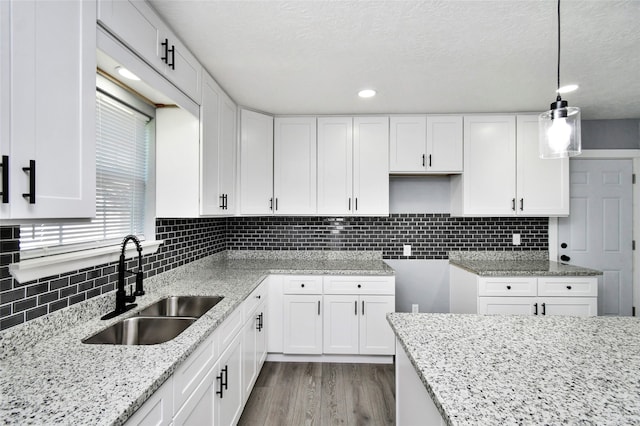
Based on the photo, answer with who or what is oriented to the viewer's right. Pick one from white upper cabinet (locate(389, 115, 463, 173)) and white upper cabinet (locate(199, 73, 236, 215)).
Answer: white upper cabinet (locate(199, 73, 236, 215))

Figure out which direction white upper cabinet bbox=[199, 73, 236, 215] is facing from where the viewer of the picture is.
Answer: facing to the right of the viewer

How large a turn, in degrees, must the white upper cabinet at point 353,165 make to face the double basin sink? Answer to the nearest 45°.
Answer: approximately 45° to its right

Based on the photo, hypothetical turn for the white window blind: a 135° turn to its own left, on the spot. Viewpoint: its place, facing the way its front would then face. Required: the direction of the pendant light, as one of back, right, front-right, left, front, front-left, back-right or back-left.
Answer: back-right

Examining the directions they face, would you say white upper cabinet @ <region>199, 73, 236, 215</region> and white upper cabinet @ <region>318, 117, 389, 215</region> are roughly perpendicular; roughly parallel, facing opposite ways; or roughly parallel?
roughly perpendicular

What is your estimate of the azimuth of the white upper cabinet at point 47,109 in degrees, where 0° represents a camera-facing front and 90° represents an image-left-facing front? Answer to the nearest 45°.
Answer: approximately 315°

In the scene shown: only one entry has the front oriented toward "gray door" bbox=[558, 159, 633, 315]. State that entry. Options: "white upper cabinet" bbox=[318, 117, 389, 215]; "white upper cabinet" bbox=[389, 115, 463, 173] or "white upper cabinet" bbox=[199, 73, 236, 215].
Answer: "white upper cabinet" bbox=[199, 73, 236, 215]

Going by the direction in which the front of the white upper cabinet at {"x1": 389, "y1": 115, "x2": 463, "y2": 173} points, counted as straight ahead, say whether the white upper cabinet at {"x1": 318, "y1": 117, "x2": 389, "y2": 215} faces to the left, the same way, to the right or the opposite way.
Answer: the same way

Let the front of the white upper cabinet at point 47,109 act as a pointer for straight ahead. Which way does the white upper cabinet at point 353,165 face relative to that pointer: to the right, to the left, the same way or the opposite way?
to the right

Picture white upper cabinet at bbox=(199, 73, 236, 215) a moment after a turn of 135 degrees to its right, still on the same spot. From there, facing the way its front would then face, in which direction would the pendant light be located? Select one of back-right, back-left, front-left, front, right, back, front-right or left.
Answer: left

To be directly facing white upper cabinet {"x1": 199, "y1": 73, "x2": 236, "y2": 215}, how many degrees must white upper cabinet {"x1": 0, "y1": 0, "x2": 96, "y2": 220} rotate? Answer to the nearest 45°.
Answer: approximately 90° to its left

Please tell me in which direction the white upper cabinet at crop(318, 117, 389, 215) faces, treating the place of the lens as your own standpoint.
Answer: facing the viewer

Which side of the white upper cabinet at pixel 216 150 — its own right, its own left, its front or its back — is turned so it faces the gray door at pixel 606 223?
front
